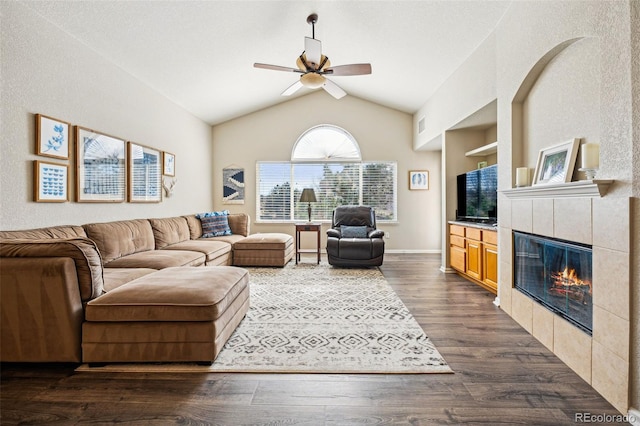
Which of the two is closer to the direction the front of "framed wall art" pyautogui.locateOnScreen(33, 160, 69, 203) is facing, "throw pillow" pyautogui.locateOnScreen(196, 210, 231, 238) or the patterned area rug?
the patterned area rug

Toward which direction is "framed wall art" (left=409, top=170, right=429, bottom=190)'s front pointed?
toward the camera

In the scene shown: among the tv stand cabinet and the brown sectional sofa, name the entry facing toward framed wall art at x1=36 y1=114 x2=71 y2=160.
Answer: the tv stand cabinet

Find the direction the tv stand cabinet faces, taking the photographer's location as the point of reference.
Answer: facing the viewer and to the left of the viewer

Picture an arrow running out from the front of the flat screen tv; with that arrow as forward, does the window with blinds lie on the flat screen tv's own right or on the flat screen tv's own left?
on the flat screen tv's own right

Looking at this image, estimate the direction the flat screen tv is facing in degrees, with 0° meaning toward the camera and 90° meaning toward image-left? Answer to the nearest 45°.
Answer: approximately 45°

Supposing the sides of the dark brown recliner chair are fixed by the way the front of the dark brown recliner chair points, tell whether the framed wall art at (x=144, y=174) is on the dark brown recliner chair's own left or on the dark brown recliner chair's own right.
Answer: on the dark brown recliner chair's own right

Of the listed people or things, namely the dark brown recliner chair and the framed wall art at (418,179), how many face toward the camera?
2

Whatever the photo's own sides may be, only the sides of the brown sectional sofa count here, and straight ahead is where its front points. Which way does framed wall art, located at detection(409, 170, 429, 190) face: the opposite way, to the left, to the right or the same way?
to the right

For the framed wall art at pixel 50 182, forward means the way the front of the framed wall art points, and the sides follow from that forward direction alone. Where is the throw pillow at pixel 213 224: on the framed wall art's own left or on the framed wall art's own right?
on the framed wall art's own left

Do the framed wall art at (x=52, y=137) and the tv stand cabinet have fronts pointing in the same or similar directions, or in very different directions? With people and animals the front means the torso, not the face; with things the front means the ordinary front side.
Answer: very different directions

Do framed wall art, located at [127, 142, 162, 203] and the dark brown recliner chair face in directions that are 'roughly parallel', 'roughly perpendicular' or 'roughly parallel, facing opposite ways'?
roughly perpendicular

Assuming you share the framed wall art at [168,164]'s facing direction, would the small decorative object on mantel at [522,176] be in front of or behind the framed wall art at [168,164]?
in front

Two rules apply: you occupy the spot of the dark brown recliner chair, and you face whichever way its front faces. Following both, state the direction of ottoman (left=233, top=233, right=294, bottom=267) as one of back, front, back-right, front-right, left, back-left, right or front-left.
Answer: right

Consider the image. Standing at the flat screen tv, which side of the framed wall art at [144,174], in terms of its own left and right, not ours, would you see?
front

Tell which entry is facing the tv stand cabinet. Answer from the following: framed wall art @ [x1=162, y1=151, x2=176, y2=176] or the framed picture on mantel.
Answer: the framed wall art

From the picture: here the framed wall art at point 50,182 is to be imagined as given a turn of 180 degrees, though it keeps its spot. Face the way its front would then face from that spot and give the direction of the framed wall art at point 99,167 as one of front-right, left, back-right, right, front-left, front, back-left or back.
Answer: right

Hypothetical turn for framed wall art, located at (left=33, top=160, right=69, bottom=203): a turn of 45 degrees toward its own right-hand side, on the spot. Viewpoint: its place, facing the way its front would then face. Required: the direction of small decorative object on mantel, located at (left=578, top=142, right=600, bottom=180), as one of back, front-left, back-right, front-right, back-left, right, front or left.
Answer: front-left

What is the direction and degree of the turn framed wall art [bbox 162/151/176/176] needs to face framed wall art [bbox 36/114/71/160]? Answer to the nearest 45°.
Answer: approximately 90° to its right

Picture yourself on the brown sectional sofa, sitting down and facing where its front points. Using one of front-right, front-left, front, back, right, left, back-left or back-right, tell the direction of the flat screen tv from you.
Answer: front-left
